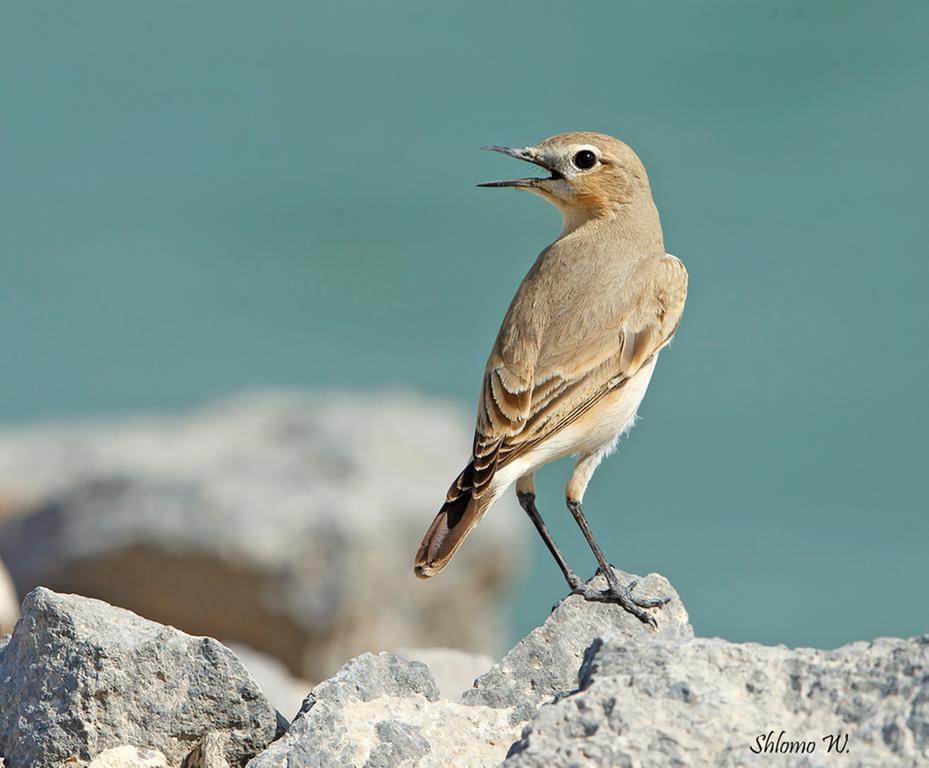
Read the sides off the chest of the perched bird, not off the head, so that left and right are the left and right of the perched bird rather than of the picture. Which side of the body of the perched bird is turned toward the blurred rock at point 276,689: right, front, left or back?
left

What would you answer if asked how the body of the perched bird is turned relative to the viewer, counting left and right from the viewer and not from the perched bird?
facing away from the viewer and to the right of the viewer

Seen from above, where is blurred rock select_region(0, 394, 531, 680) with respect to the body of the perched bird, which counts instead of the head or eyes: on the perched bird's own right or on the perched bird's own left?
on the perched bird's own left

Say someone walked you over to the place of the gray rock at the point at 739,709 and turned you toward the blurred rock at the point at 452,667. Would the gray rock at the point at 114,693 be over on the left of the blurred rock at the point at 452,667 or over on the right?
left
